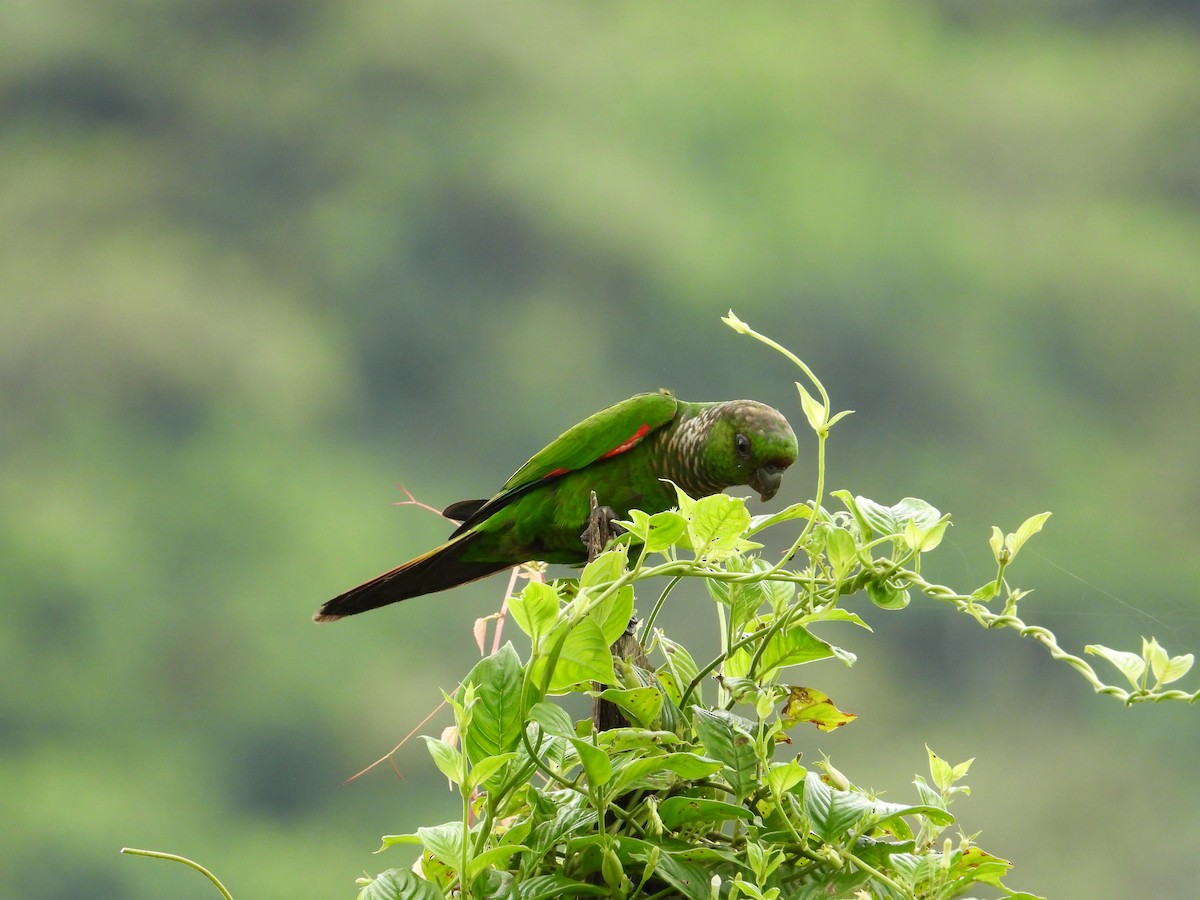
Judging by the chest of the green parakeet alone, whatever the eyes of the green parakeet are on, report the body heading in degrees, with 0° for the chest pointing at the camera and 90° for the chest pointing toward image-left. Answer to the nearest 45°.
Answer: approximately 270°
